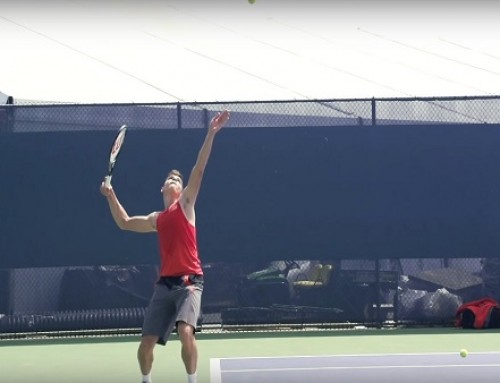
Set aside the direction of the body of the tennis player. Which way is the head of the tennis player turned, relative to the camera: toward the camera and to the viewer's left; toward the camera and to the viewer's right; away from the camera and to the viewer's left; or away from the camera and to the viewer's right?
toward the camera and to the viewer's right

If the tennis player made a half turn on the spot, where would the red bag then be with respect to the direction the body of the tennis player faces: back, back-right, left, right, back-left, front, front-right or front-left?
front-right

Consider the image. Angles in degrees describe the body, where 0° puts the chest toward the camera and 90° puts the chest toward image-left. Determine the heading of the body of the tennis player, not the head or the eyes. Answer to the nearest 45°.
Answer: approximately 0°
